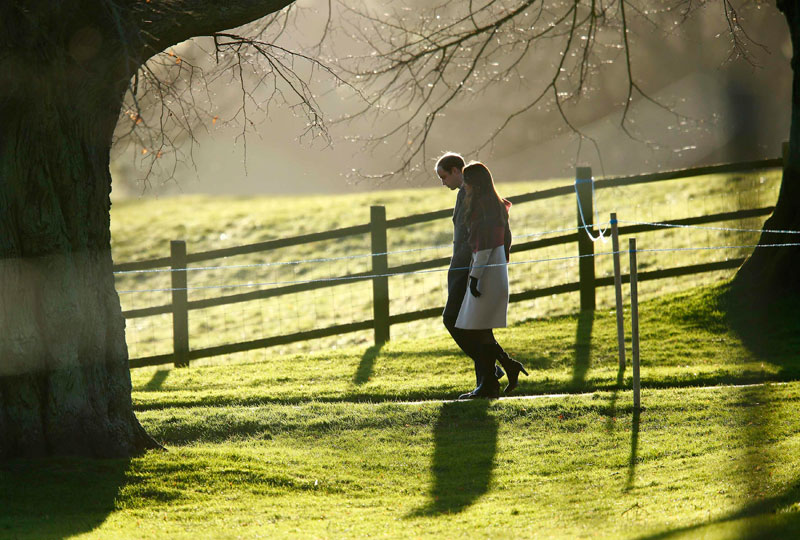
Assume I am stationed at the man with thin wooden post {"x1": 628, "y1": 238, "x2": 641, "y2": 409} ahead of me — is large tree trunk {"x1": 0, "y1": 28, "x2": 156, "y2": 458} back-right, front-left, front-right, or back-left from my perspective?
back-right

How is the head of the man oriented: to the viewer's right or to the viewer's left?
to the viewer's left

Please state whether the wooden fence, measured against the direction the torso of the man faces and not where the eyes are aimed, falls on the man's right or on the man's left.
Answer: on the man's right

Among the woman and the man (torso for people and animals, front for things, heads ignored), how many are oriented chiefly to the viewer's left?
2

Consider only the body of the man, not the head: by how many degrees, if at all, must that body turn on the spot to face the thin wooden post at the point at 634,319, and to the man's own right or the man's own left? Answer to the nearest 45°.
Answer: approximately 135° to the man's own left

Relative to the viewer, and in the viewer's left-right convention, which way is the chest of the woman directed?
facing to the left of the viewer

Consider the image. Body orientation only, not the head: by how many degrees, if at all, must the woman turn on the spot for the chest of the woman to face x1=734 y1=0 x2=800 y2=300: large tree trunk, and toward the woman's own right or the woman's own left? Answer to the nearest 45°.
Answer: approximately 135° to the woman's own right

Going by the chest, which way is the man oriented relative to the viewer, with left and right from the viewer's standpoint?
facing to the left of the viewer

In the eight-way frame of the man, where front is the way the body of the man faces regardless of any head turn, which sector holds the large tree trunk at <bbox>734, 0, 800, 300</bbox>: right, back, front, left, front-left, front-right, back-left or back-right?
back-right
